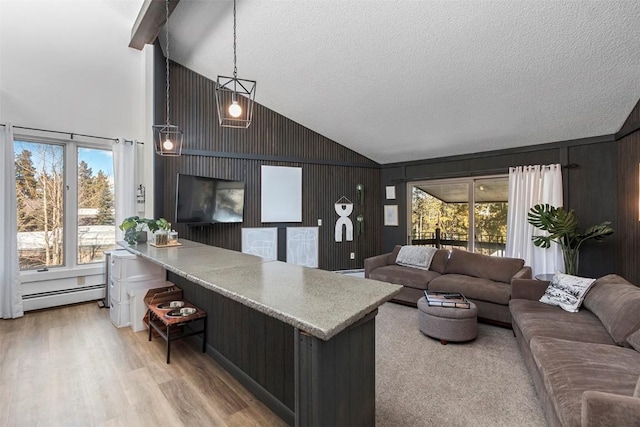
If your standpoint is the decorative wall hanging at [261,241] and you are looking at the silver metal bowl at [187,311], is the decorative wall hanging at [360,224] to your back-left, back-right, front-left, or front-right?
back-left

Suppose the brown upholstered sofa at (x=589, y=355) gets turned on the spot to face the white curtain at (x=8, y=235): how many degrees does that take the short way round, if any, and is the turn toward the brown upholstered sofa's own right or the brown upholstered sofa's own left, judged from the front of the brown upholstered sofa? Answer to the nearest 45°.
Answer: approximately 45° to the brown upholstered sofa's own left

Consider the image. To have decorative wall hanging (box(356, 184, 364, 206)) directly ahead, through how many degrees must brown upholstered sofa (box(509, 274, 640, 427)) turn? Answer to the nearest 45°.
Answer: approximately 45° to its right

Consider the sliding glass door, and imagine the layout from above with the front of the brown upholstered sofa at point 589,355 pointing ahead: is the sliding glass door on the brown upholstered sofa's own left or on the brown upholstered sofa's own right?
on the brown upholstered sofa's own right

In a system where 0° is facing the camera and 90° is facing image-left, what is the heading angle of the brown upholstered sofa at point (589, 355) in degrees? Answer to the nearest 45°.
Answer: approximately 90°

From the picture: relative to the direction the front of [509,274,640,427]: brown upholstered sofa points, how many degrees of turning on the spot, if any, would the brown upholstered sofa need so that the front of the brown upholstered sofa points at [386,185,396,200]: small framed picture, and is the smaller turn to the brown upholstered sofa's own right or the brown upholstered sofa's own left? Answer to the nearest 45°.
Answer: approximately 45° to the brown upholstered sofa's own right
